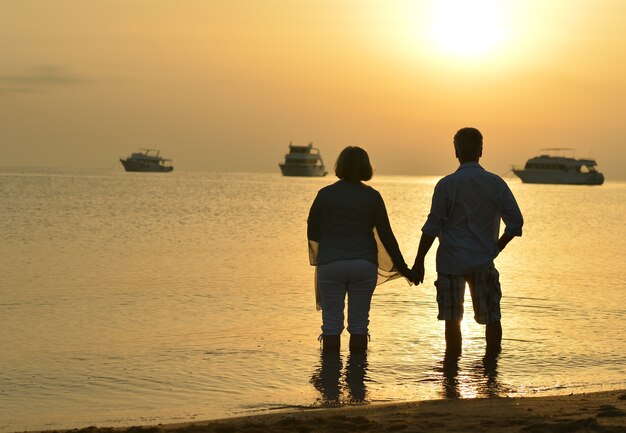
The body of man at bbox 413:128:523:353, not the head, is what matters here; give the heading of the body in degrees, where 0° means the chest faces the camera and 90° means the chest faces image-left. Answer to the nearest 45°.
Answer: approximately 180°

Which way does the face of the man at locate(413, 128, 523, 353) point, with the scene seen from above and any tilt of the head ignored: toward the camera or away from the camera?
away from the camera

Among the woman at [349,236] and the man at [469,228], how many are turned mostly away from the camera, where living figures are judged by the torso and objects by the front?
2

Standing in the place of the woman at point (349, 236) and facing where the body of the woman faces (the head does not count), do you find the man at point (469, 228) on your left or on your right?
on your right

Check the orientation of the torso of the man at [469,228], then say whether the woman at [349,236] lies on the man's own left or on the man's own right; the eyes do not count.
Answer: on the man's own left

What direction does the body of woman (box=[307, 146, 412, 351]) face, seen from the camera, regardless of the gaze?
away from the camera
